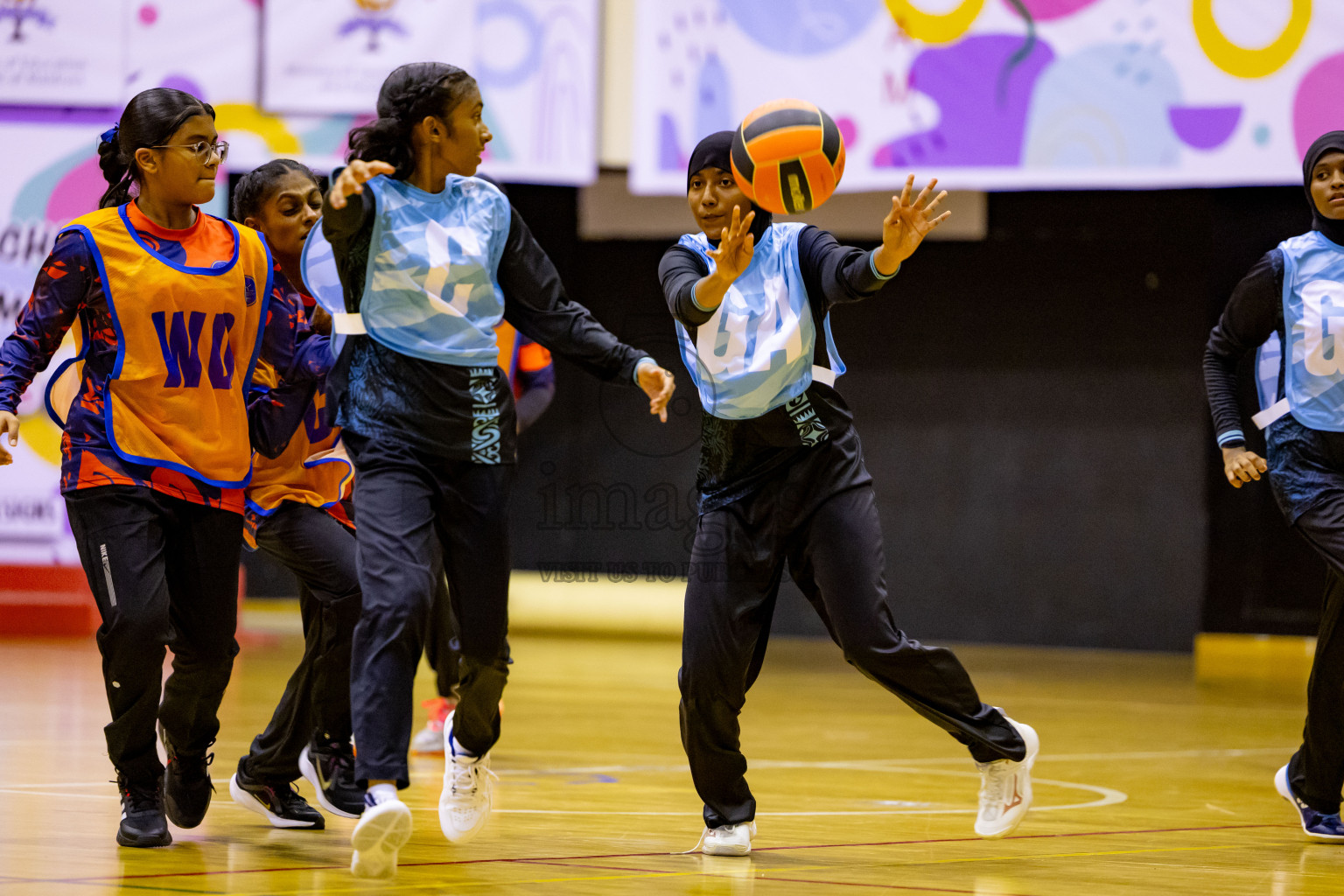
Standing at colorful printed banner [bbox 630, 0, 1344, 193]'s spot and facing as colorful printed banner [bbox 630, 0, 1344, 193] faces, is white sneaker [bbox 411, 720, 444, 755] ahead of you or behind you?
ahead

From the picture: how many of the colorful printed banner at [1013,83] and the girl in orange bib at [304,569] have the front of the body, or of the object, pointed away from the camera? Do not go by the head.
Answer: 0

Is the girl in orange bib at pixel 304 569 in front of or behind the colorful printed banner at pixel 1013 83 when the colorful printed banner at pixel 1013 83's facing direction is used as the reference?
in front

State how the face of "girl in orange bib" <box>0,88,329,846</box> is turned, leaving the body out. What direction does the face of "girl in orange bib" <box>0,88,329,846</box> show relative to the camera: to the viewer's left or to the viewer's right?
to the viewer's right

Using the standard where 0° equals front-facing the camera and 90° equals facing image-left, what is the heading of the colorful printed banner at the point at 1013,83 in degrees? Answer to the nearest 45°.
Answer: approximately 0°

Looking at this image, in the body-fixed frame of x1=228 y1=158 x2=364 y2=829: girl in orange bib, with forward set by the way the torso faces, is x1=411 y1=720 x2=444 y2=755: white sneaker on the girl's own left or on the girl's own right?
on the girl's own left

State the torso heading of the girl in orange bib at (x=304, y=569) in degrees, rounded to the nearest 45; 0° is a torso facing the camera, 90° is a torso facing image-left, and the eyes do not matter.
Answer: approximately 315°

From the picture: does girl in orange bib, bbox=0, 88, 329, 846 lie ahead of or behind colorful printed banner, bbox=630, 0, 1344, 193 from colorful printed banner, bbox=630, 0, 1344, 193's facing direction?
ahead
